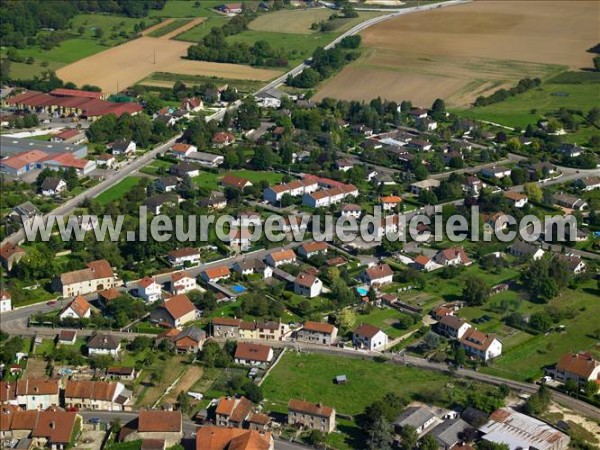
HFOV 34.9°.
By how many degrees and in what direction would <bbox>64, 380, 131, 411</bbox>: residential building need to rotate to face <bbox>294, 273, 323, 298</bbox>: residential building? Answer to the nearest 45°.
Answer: approximately 135° to its left

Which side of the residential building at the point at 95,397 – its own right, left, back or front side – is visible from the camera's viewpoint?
front

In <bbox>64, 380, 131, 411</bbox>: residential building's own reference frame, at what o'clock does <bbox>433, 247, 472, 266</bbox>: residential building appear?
<bbox>433, 247, 472, 266</bbox>: residential building is roughly at 8 o'clock from <bbox>64, 380, 131, 411</bbox>: residential building.

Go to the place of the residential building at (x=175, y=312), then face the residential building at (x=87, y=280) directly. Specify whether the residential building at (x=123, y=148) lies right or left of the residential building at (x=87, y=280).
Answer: right

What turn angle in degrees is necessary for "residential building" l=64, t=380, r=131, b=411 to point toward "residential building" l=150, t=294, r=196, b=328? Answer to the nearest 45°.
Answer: approximately 135° to its left

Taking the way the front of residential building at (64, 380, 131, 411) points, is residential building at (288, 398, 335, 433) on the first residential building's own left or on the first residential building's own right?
on the first residential building's own left

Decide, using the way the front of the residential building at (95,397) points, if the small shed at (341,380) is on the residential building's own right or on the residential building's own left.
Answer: on the residential building's own left

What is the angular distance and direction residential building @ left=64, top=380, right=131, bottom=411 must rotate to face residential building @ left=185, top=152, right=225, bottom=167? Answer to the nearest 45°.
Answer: approximately 180°

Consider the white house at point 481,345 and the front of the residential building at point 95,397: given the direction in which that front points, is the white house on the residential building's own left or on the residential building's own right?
on the residential building's own left

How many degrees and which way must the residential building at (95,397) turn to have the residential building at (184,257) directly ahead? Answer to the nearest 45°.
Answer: approximately 180°

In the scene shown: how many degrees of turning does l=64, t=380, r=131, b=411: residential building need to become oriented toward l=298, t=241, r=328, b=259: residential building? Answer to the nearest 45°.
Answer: approximately 135° to its left

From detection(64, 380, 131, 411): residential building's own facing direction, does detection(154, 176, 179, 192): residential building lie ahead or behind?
behind

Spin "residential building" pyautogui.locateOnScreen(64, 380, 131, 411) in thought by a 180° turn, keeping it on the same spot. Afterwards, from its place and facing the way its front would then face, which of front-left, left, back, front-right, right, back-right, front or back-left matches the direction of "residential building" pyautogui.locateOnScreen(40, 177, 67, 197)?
front

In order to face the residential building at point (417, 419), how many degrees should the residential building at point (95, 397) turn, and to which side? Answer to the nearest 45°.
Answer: approximately 90° to its left

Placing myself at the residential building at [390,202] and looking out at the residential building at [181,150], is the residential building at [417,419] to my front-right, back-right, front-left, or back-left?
back-left

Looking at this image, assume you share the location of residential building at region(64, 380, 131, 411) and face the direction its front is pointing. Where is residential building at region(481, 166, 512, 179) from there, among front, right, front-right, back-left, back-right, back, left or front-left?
back-left

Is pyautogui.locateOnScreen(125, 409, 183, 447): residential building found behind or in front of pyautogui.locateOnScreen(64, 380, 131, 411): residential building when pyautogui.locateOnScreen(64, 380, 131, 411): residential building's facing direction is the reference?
in front

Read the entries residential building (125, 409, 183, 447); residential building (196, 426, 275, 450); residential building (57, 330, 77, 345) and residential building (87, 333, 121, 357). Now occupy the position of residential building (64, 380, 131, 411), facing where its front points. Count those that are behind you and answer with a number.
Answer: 2

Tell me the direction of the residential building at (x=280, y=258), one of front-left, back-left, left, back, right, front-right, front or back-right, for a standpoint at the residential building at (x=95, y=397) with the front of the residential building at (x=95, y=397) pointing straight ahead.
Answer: back-left
